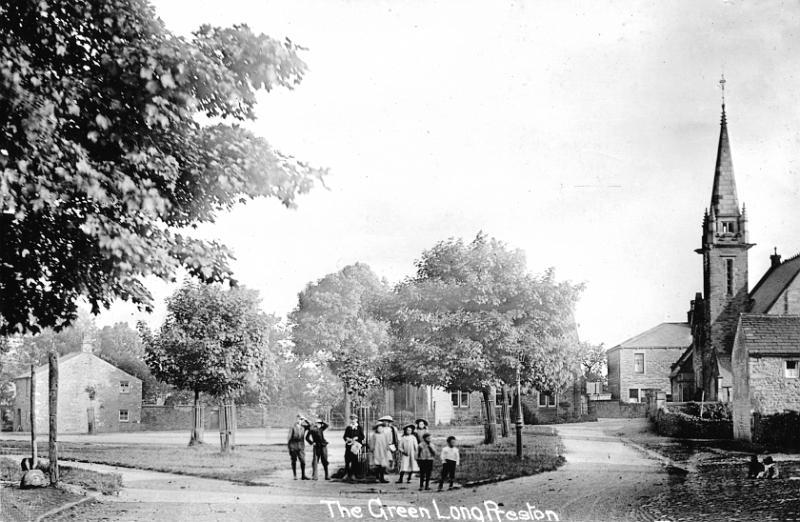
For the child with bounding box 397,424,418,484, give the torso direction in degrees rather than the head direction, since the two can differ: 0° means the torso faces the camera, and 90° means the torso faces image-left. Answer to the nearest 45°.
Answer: approximately 0°

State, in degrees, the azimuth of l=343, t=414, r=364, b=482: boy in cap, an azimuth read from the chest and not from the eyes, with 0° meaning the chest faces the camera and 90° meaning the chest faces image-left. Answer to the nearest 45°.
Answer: approximately 0°

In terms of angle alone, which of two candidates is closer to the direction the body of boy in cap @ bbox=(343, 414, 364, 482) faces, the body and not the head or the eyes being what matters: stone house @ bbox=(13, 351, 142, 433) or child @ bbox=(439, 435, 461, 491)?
the child

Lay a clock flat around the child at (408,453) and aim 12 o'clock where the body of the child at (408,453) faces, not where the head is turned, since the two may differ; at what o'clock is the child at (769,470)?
the child at (769,470) is roughly at 9 o'clock from the child at (408,453).

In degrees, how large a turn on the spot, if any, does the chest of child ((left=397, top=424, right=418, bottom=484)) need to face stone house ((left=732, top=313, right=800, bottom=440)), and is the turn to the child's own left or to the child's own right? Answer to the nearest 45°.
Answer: approximately 135° to the child's own left

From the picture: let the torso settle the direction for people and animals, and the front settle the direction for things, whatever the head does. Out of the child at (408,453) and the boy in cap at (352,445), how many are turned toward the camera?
2

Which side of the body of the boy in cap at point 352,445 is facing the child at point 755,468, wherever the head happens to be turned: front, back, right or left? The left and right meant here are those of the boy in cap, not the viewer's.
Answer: left
